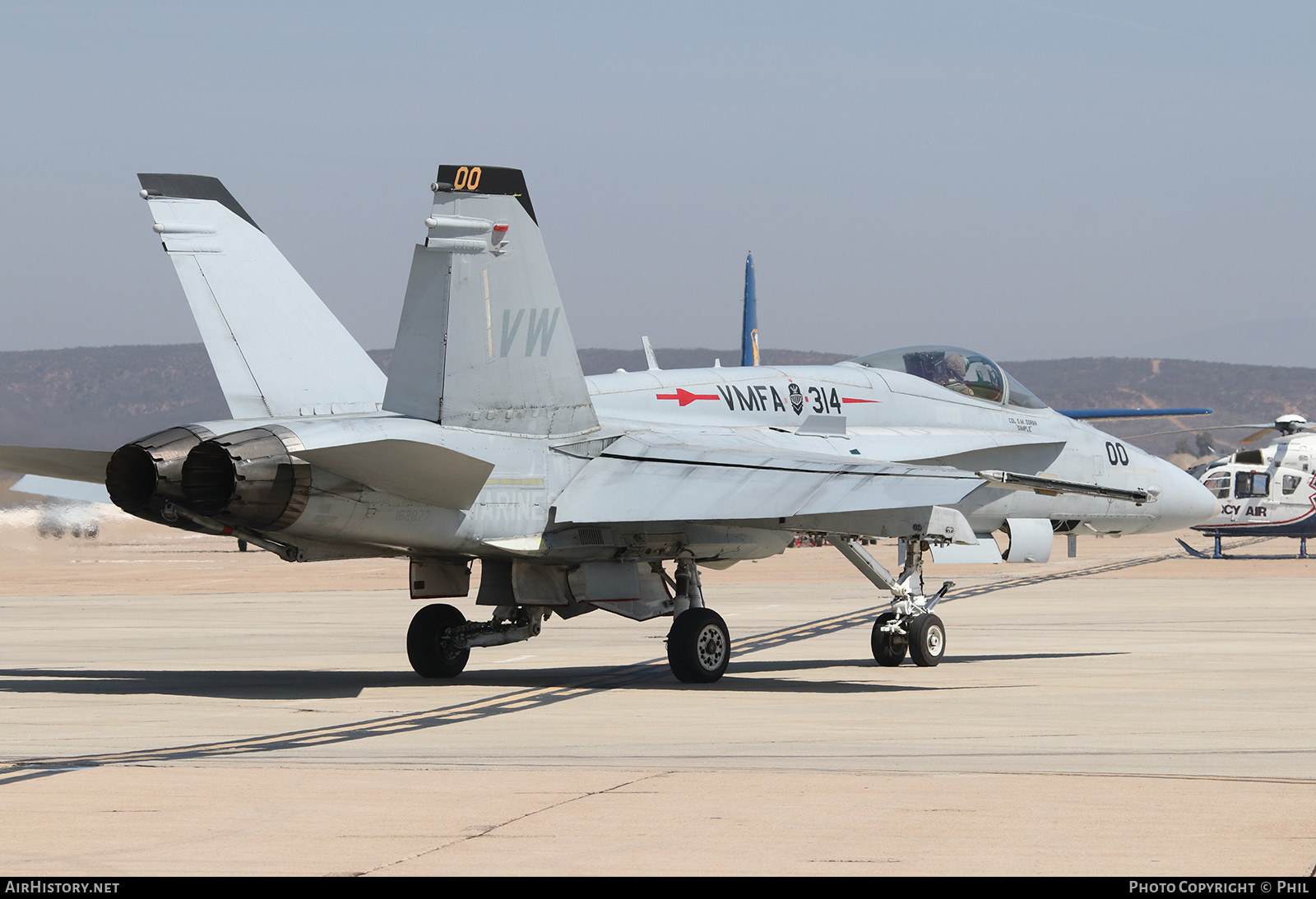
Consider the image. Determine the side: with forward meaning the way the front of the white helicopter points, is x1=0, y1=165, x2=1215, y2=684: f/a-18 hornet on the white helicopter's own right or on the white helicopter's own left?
on the white helicopter's own left

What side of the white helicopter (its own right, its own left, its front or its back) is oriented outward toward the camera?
left

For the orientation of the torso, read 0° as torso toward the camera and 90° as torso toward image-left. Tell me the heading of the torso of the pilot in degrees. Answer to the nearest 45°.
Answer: approximately 225°

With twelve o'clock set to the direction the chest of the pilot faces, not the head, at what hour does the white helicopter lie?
The white helicopter is roughly at 11 o'clock from the pilot.

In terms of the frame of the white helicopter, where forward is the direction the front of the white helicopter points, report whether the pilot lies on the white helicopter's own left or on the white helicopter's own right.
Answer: on the white helicopter's own left

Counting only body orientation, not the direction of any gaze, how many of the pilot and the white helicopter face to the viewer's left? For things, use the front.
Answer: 1
